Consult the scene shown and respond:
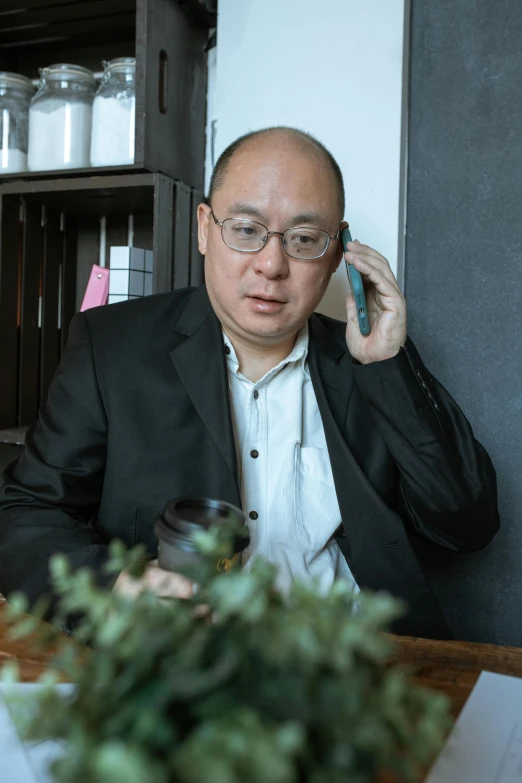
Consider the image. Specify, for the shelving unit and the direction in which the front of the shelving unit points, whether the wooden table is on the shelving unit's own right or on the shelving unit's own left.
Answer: on the shelving unit's own left

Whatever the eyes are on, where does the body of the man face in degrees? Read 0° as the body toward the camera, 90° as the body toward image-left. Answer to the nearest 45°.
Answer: approximately 0°

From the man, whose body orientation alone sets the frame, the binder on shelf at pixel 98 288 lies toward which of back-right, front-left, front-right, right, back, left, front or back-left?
back-right

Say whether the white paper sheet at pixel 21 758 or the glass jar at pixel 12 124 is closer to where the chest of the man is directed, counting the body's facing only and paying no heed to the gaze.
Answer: the white paper sheet

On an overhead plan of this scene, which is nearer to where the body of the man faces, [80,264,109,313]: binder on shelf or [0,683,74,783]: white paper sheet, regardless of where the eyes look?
the white paper sheet

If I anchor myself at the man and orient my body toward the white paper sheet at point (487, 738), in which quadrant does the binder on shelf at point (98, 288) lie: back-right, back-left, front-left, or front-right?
back-right

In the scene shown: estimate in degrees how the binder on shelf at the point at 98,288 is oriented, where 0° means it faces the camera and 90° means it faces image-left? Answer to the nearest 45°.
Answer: approximately 45°
